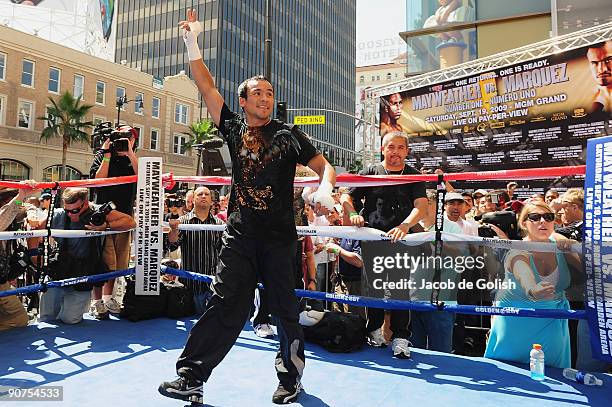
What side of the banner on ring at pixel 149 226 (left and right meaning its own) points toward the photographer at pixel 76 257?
right

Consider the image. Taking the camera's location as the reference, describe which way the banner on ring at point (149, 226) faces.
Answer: facing the viewer

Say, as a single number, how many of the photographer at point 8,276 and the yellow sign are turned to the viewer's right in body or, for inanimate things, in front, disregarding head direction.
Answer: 1

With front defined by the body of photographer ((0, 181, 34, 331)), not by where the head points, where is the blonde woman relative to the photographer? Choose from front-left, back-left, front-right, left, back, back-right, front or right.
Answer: front-right

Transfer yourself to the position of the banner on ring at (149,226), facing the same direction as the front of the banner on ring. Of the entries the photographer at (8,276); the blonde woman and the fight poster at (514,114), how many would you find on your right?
1

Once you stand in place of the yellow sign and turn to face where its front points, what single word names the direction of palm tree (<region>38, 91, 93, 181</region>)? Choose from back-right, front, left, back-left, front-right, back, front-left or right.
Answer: back-right

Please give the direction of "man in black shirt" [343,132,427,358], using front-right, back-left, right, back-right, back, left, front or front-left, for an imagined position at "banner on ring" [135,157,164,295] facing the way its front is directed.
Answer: front-left

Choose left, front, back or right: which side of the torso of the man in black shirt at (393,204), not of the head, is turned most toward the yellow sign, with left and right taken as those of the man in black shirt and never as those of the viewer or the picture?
back

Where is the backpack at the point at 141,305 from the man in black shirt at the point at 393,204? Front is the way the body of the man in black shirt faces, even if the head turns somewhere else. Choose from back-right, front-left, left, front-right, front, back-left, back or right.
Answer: right

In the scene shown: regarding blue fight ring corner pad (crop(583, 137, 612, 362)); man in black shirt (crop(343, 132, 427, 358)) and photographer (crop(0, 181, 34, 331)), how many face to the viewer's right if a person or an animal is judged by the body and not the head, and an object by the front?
1

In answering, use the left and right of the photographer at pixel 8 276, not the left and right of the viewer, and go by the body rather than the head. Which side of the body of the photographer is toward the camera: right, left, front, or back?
right

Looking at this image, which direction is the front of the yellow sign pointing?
toward the camera

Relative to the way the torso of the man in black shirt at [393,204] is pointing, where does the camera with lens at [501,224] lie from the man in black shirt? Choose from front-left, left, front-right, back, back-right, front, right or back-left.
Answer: back-left

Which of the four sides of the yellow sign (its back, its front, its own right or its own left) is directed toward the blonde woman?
front
